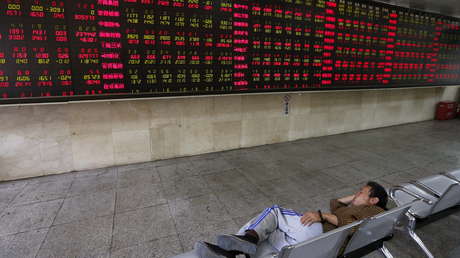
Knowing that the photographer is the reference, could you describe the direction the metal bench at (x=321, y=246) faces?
facing away from the viewer and to the left of the viewer

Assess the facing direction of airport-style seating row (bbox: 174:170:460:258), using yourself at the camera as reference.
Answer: facing away from the viewer and to the left of the viewer

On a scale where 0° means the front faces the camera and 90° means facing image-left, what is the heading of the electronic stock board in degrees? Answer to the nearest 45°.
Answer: approximately 315°

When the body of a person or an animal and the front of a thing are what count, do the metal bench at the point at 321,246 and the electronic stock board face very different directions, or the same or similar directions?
very different directions

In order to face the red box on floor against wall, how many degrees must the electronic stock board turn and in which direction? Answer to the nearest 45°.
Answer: approximately 90° to its left

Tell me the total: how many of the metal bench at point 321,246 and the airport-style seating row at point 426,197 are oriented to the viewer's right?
0

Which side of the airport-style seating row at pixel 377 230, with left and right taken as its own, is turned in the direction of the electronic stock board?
front

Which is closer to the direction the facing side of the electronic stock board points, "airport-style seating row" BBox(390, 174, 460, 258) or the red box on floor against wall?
the airport-style seating row

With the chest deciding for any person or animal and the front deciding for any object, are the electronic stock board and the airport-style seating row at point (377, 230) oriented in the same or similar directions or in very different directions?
very different directions

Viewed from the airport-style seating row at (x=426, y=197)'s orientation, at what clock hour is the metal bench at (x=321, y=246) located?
The metal bench is roughly at 8 o'clock from the airport-style seating row.

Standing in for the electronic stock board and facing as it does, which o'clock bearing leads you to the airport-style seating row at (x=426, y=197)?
The airport-style seating row is roughly at 12 o'clock from the electronic stock board.

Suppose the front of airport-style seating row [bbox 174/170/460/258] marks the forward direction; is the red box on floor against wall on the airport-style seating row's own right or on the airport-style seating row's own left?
on the airport-style seating row's own right

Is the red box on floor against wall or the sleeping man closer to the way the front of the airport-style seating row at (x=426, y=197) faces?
the red box on floor against wall

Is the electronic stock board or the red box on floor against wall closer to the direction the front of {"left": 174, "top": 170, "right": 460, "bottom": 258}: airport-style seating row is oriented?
the electronic stock board
